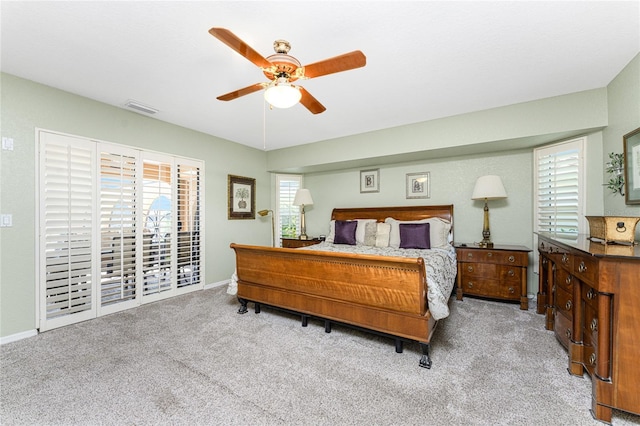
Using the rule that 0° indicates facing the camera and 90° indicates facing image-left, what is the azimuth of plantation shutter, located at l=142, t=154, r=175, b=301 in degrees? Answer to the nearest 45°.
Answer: approximately 315°

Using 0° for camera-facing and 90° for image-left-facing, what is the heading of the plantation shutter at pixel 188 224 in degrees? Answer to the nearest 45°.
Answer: approximately 315°

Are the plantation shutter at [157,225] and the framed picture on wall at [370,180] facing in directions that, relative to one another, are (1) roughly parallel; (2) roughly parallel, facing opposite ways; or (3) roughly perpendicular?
roughly perpendicular

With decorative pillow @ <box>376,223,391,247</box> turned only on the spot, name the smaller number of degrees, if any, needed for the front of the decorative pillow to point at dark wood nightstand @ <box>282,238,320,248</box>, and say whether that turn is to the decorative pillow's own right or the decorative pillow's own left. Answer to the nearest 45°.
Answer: approximately 90° to the decorative pillow's own right

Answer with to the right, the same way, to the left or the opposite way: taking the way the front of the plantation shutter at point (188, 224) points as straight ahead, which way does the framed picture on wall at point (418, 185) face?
to the right

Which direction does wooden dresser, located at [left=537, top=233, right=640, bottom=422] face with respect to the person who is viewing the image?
facing to the left of the viewer
